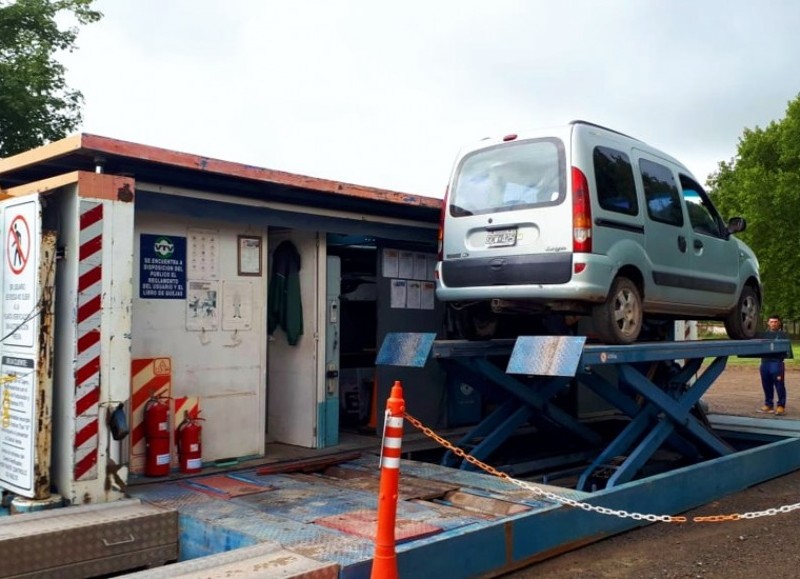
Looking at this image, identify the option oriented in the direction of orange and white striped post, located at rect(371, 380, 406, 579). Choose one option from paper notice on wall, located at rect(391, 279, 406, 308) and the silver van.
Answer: the paper notice on wall

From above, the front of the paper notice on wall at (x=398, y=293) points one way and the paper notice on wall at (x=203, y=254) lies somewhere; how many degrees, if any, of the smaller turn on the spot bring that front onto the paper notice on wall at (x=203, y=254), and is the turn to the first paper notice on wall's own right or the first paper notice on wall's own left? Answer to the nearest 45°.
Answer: approximately 45° to the first paper notice on wall's own right

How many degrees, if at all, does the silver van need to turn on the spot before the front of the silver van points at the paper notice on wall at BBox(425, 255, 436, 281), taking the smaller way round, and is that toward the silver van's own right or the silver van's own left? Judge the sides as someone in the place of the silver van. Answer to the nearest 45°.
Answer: approximately 90° to the silver van's own left

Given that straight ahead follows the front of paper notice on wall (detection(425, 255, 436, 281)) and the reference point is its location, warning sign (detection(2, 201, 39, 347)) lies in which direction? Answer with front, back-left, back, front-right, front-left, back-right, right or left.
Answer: front-right

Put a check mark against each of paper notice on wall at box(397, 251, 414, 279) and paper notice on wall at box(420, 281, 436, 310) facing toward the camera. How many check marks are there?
2

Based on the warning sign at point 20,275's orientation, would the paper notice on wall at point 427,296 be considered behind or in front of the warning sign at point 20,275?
behind

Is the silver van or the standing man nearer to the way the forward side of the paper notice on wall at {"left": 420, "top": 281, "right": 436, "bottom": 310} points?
the silver van

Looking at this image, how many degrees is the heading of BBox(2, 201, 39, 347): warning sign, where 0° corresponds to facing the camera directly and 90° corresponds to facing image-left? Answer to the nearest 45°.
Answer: approximately 45°

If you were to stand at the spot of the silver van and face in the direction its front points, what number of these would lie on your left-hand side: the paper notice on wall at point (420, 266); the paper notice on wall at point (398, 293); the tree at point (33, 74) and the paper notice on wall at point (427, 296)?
4

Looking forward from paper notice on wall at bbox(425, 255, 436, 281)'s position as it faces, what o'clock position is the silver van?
The silver van is roughly at 11 o'clock from the paper notice on wall.

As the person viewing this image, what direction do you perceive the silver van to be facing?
facing away from the viewer and to the right of the viewer

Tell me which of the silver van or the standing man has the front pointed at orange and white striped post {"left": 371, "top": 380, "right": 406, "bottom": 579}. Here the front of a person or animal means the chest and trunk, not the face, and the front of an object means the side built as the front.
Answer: the standing man

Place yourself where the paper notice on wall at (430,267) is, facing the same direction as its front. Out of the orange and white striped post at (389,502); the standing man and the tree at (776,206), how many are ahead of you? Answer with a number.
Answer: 1
